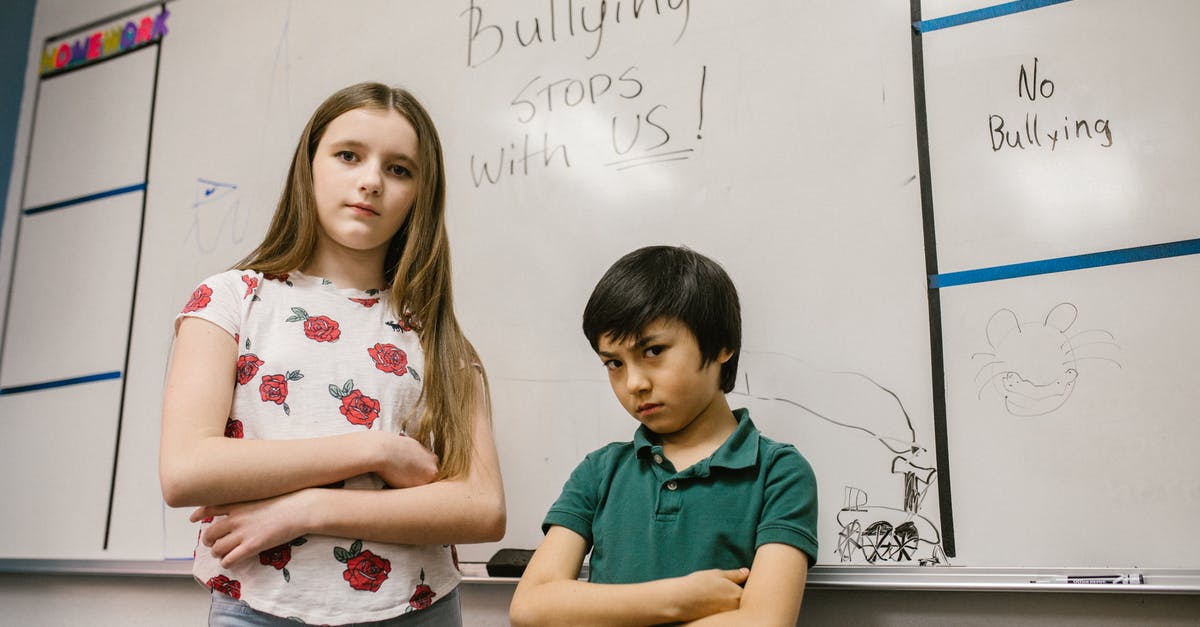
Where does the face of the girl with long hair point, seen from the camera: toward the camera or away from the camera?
toward the camera

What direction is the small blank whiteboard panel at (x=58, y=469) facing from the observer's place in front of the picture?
facing the viewer

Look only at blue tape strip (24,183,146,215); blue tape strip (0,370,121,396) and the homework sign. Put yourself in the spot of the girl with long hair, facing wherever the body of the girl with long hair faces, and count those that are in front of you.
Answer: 0

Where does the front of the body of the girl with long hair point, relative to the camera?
toward the camera

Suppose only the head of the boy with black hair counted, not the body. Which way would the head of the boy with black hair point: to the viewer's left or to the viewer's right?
to the viewer's left

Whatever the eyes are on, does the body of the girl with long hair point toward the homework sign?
no

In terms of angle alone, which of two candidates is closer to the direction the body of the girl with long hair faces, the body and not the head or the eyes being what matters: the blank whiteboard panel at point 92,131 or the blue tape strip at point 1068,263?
the blue tape strip

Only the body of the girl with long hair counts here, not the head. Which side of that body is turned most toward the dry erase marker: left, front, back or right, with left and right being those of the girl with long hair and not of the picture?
left

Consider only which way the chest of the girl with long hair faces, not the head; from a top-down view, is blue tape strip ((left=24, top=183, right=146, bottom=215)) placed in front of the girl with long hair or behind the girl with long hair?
behind

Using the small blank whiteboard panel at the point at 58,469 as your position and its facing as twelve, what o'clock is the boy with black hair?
The boy with black hair is roughly at 11 o'clock from the small blank whiteboard panel.

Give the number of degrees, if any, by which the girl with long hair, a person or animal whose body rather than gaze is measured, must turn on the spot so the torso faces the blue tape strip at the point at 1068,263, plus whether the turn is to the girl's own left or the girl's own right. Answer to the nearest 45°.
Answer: approximately 90° to the girl's own left

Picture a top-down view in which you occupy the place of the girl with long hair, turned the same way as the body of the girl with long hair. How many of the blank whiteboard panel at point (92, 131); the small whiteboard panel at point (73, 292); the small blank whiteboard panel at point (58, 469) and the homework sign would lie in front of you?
0

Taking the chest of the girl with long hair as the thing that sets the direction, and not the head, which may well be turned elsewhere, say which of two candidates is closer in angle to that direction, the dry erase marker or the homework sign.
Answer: the dry erase marker

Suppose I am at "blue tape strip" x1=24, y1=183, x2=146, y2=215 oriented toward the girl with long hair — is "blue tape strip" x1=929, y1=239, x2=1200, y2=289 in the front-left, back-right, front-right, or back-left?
front-left

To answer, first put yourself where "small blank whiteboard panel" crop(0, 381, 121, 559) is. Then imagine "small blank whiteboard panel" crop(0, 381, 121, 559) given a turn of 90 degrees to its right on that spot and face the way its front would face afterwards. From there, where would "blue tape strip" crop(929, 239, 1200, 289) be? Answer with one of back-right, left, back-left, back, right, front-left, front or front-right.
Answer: back-left

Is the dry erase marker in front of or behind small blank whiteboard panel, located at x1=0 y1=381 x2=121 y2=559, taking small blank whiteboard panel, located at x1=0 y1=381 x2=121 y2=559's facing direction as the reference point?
in front

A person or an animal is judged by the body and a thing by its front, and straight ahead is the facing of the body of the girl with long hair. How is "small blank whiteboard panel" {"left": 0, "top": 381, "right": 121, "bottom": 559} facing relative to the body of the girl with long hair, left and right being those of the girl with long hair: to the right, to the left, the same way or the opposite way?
the same way
